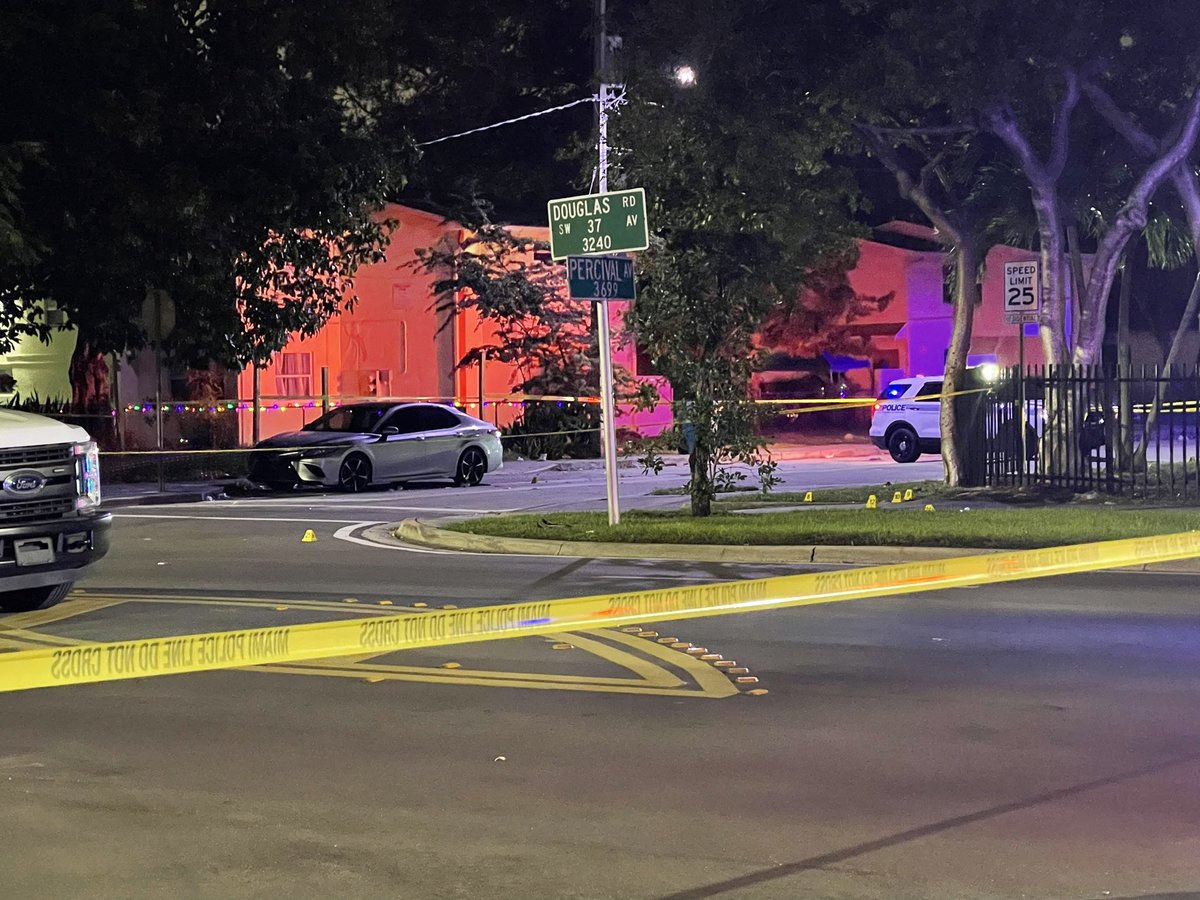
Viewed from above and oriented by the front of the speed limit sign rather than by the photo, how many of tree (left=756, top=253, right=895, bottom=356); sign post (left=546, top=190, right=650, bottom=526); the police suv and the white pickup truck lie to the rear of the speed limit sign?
2

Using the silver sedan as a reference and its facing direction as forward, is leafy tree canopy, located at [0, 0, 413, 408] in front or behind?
in front

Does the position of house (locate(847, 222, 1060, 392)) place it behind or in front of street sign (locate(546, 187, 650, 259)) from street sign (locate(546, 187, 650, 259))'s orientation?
behind

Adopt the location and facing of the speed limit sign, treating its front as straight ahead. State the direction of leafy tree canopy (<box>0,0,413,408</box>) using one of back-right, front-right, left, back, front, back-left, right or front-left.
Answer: front-right

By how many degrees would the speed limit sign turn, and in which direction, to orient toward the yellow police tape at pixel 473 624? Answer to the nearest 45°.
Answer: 0° — it already faces it

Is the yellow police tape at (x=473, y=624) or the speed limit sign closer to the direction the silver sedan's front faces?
the yellow police tape

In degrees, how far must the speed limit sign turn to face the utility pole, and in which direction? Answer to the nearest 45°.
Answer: approximately 45° to its right

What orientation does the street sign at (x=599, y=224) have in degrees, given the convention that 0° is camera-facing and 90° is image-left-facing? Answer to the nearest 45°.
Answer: approximately 0°

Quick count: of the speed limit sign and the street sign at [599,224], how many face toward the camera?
2

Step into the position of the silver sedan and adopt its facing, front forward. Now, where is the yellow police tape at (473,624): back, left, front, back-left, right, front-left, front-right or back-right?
front-left
